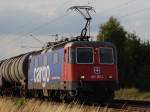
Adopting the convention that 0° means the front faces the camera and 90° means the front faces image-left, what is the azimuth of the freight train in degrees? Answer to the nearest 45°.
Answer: approximately 315°
